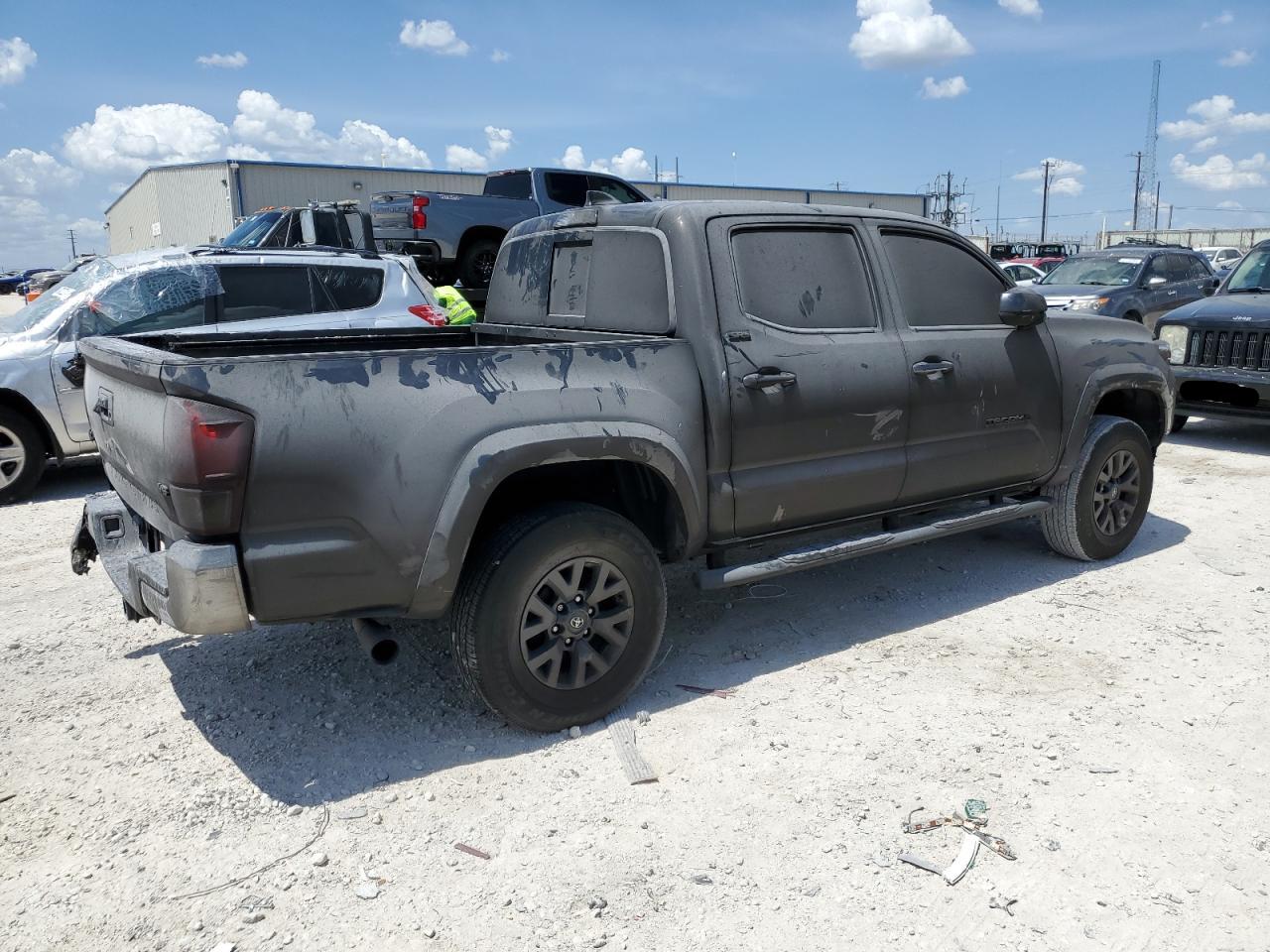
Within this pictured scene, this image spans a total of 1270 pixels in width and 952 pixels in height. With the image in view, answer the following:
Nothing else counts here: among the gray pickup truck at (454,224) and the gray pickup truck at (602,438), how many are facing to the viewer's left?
0

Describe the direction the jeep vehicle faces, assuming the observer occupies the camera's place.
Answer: facing the viewer and to the left of the viewer

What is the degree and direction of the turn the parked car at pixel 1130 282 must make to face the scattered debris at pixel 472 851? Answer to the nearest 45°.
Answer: approximately 45° to its left

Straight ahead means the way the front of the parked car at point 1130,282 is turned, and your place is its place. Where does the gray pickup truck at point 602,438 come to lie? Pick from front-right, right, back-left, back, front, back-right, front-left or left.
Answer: front-left

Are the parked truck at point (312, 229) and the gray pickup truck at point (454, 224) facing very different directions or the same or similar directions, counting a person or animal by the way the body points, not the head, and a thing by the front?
very different directions

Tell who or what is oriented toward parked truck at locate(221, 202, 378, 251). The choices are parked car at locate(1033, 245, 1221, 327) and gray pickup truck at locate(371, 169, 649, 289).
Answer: parked car at locate(1033, 245, 1221, 327)

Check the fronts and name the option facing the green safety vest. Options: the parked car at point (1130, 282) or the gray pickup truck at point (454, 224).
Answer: the parked car

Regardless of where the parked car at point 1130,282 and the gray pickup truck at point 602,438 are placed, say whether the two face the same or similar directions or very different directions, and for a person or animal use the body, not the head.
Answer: very different directions

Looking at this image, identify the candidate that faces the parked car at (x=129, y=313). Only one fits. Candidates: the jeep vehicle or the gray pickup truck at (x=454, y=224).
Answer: the jeep vehicle

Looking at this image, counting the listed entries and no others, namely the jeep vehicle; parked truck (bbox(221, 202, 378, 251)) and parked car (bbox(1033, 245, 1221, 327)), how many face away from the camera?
0
